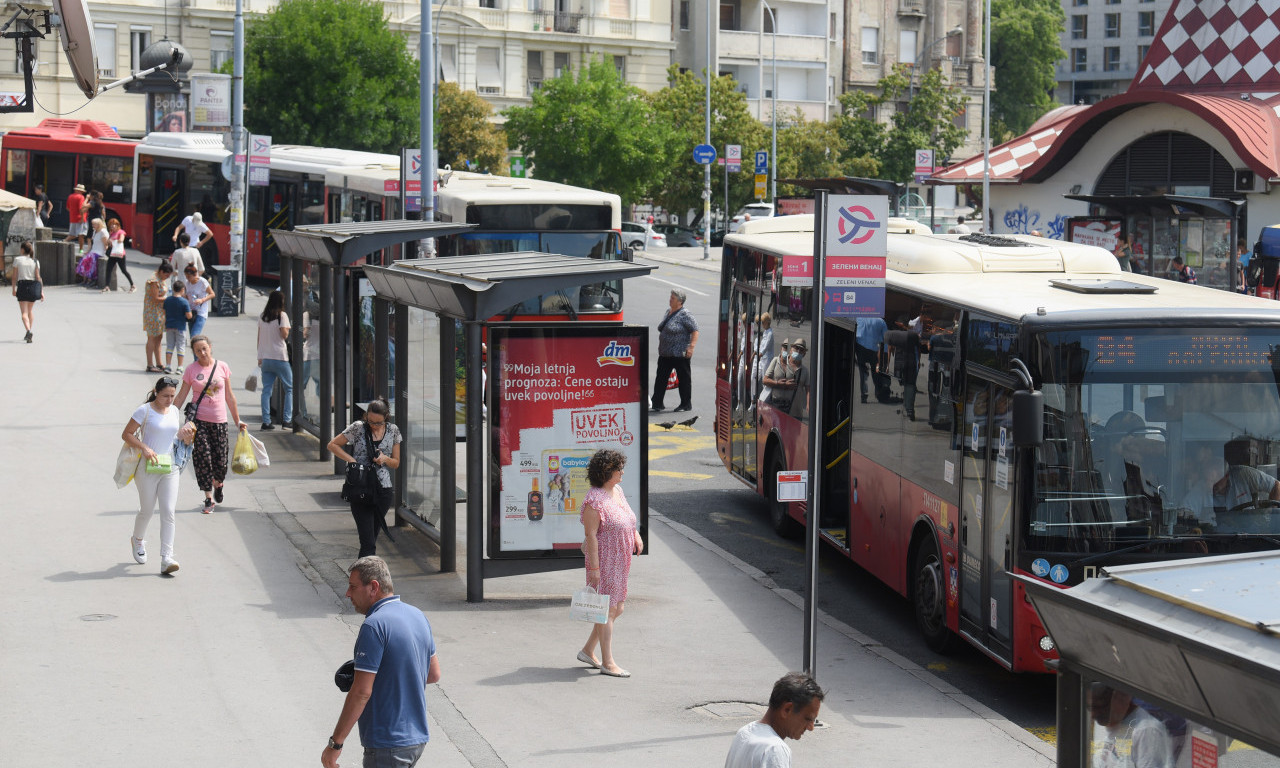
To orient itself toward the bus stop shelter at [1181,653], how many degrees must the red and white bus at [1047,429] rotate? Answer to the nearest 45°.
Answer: approximately 45° to its right

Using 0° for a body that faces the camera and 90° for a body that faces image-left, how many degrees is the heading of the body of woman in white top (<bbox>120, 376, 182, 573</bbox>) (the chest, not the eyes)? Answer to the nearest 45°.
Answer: approximately 315°

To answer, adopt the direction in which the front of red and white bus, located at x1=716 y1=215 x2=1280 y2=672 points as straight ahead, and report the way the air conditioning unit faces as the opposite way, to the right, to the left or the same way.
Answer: to the right

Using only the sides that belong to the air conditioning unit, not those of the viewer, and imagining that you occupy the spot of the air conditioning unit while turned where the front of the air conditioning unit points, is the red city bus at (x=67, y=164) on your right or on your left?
on your right

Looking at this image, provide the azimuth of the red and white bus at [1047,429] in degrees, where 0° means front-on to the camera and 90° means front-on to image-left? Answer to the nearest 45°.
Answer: approximately 315°
